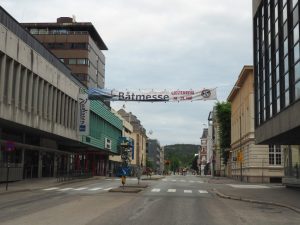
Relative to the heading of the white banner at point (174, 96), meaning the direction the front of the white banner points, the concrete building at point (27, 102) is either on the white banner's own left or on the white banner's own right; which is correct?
on the white banner's own right

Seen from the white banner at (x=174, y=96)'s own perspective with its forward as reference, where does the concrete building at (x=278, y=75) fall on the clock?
The concrete building is roughly at 10 o'clock from the white banner.

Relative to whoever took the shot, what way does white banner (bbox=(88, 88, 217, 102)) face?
facing the viewer
